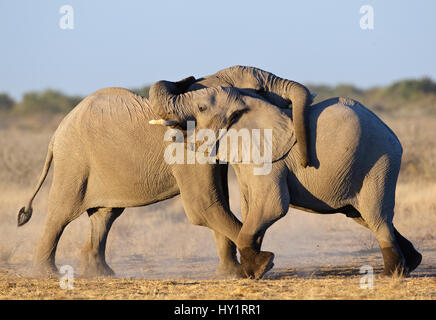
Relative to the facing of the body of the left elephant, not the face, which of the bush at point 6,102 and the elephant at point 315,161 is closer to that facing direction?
the elephant

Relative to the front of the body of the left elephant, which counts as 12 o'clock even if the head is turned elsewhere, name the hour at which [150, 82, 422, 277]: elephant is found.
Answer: The elephant is roughly at 1 o'clock from the left elephant.

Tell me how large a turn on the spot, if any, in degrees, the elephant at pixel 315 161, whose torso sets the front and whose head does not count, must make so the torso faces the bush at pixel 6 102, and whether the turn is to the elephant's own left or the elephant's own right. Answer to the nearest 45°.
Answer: approximately 45° to the elephant's own right

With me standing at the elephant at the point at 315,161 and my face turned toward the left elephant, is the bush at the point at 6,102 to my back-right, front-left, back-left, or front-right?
front-right

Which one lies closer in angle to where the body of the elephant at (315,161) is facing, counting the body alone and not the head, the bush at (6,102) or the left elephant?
the left elephant

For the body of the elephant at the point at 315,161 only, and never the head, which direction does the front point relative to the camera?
to the viewer's left

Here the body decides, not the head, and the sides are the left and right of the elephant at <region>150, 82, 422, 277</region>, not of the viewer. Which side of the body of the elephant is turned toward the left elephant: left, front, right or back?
front

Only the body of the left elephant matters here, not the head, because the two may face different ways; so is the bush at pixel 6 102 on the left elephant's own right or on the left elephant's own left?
on the left elephant's own left

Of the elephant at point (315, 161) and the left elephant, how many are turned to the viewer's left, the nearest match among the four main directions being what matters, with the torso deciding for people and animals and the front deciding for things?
1

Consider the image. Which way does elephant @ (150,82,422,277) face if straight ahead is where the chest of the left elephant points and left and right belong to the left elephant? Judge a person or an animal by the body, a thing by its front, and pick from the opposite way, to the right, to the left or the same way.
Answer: the opposite way

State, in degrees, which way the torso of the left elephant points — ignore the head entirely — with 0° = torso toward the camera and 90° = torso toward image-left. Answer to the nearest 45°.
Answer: approximately 270°
